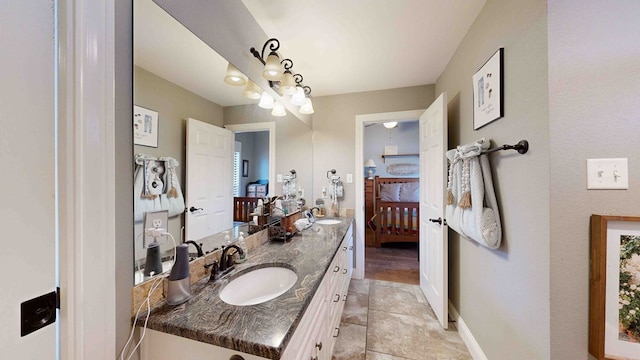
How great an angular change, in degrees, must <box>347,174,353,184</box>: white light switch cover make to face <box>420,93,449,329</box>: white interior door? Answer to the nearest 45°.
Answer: approximately 45° to its left

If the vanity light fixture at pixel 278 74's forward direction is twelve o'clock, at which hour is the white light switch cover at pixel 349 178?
The white light switch cover is roughly at 9 o'clock from the vanity light fixture.

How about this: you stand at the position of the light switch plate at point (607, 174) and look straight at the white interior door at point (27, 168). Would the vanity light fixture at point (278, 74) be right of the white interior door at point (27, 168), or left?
right

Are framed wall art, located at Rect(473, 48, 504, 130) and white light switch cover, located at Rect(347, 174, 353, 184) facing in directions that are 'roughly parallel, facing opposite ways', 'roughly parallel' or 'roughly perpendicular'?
roughly perpendicular

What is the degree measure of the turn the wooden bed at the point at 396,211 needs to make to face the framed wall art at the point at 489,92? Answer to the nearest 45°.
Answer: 0° — it already faces it

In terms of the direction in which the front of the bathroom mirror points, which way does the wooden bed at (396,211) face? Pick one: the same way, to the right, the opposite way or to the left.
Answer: to the right

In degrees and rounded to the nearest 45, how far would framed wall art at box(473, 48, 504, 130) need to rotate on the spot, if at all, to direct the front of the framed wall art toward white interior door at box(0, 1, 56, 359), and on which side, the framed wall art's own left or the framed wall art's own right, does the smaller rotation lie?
0° — it already faces it

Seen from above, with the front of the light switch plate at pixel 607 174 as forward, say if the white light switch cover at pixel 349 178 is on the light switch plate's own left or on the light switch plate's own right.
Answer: on the light switch plate's own right

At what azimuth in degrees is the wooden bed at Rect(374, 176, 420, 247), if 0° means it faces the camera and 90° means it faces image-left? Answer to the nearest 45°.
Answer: approximately 0°

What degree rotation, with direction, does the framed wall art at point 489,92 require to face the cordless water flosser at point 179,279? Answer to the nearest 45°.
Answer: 0° — it already faces it

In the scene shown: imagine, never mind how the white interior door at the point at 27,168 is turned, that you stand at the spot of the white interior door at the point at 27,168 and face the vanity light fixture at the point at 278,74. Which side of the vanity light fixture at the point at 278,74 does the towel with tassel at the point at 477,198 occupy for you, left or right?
right
